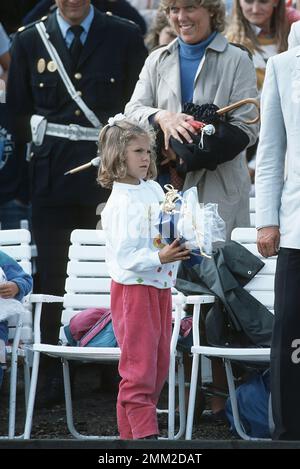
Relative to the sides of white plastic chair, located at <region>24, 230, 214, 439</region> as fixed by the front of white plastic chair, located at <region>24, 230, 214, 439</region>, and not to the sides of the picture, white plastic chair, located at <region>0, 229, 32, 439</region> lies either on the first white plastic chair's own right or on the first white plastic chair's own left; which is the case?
on the first white plastic chair's own right

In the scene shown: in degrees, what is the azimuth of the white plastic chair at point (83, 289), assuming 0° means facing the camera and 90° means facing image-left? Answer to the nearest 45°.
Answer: approximately 0°

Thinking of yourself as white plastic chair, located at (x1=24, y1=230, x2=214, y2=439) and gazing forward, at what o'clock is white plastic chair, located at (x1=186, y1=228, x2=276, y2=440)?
white plastic chair, located at (x1=186, y1=228, x2=276, y2=440) is roughly at 10 o'clock from white plastic chair, located at (x1=24, y1=230, x2=214, y2=439).

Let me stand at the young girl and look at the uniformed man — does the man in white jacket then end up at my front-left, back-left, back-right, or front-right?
back-right
